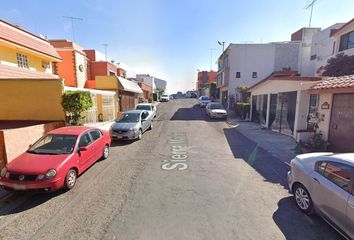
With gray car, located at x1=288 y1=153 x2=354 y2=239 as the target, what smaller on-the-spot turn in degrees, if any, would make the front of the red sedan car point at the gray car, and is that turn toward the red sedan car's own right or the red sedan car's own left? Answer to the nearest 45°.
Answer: approximately 90° to the red sedan car's own left

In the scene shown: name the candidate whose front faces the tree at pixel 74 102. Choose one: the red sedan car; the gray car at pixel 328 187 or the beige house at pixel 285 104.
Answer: the beige house

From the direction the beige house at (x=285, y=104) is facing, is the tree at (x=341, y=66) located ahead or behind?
behind

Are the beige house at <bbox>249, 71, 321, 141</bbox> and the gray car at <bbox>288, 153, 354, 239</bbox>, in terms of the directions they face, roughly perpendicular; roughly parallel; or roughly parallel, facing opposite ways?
roughly perpendicular

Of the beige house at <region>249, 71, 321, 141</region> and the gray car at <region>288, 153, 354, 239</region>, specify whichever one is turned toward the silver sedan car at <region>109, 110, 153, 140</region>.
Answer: the beige house

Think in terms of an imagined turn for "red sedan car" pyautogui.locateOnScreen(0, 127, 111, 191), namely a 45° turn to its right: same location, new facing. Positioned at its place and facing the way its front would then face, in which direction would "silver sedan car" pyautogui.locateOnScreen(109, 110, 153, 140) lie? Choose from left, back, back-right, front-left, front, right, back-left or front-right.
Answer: back-right

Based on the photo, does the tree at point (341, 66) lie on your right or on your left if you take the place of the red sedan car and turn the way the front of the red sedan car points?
on your left

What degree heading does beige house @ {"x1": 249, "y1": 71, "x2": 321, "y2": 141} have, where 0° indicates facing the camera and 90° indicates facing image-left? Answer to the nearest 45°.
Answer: approximately 45°

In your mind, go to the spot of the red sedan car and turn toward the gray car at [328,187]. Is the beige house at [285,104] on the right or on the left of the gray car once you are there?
left

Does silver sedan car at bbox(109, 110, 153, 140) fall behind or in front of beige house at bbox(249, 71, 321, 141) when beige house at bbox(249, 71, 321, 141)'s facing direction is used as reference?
in front

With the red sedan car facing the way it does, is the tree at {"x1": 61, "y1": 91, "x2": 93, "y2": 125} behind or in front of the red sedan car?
behind

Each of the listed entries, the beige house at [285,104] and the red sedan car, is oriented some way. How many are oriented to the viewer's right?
0

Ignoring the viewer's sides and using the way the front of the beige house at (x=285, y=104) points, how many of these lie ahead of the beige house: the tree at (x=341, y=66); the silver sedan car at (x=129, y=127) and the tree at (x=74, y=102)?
2
